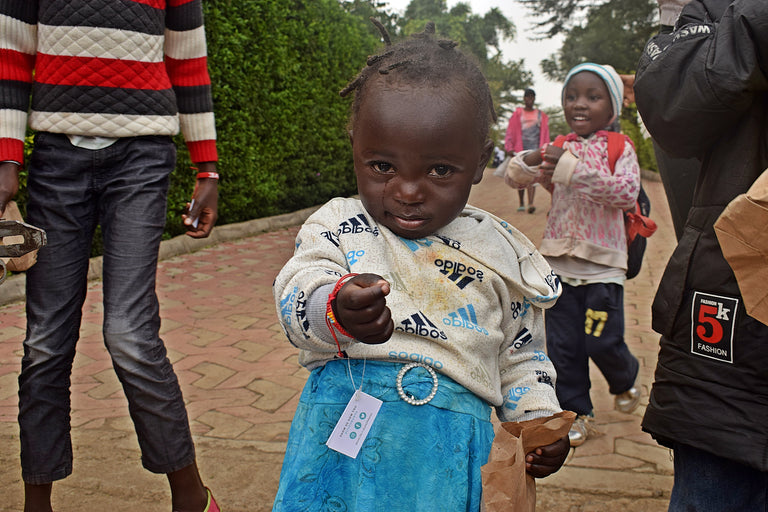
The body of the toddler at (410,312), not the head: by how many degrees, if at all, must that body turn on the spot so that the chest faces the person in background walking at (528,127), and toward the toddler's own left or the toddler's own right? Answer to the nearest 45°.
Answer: approximately 180°

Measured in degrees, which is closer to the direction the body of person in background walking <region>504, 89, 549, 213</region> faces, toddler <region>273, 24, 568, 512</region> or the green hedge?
the toddler

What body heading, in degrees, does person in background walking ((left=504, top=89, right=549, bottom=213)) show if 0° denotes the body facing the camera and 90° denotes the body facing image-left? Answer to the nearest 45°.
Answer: approximately 0°

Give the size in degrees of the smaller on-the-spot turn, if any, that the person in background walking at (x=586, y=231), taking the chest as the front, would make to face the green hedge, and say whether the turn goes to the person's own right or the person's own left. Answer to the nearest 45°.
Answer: approximately 90° to the person's own right

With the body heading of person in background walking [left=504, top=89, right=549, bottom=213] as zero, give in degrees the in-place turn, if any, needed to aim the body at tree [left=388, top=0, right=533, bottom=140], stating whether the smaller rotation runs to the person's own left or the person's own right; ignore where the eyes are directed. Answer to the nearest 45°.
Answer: approximately 180°

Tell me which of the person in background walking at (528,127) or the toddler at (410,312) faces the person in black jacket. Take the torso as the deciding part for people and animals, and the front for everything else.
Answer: the person in background walking

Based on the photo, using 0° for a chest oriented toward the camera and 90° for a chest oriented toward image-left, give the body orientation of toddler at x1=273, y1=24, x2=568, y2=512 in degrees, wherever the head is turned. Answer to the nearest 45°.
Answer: approximately 0°

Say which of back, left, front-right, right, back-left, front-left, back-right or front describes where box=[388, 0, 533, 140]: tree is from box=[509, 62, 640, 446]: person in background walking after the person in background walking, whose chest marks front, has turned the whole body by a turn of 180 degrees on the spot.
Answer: front-left

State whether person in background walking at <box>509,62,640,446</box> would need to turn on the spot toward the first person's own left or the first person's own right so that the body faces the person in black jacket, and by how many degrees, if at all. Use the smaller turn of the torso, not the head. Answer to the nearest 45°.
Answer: approximately 45° to the first person's own left

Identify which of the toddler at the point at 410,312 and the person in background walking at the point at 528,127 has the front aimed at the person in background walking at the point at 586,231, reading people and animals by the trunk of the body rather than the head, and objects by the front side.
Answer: the person in background walking at the point at 528,127

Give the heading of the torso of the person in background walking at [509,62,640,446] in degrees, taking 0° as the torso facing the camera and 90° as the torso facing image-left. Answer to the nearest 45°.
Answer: approximately 45°

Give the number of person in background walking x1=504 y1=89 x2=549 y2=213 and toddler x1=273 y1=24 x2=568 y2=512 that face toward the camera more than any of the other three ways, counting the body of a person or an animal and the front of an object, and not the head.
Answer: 2
